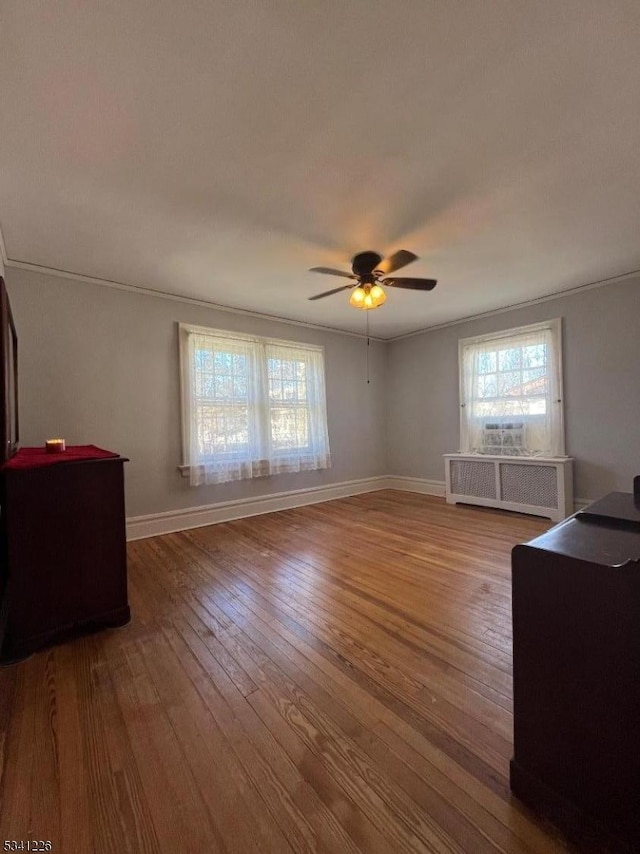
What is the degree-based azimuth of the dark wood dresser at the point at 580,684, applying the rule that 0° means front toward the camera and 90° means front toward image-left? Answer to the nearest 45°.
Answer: approximately 45°

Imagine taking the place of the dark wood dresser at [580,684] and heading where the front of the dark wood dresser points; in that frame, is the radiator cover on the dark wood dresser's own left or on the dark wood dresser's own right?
on the dark wood dresser's own right

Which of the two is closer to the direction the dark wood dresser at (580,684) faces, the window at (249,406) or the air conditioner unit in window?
the window

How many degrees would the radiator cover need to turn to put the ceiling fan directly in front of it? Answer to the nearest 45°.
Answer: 0° — it already faces it

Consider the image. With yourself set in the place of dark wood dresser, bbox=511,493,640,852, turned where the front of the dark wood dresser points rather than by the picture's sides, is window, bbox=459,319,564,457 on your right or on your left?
on your right

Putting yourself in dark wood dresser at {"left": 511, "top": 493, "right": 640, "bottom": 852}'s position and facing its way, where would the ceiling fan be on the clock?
The ceiling fan is roughly at 3 o'clock from the dark wood dresser.

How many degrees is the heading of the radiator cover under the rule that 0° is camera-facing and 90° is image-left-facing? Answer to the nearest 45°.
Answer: approximately 45°

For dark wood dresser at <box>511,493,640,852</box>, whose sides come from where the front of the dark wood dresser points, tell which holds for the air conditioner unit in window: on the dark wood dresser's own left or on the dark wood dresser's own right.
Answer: on the dark wood dresser's own right

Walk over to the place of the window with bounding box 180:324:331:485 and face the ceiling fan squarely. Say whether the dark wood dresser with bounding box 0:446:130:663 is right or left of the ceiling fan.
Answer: right
